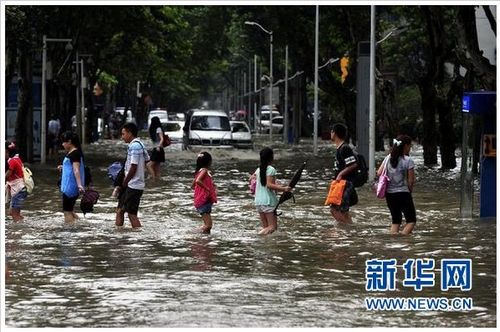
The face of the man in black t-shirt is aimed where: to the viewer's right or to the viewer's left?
to the viewer's left

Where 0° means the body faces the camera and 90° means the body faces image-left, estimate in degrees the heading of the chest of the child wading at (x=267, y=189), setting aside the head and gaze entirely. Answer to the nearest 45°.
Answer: approximately 225°

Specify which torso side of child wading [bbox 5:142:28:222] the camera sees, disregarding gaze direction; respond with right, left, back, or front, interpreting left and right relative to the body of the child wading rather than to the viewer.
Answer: left

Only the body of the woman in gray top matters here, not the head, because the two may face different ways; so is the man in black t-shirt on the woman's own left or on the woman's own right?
on the woman's own left

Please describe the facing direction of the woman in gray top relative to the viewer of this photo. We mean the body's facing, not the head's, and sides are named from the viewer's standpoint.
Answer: facing away from the viewer and to the right of the viewer

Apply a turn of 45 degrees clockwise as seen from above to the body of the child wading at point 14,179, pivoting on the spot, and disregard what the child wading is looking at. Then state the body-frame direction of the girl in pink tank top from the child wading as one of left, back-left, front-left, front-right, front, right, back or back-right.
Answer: back
